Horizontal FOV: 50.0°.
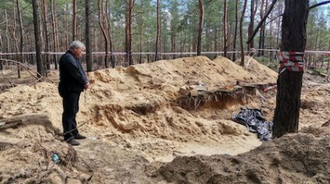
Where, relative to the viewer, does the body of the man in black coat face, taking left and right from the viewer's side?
facing to the right of the viewer

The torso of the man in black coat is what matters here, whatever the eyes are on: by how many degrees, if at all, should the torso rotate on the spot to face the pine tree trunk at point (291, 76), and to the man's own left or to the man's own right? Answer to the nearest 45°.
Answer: approximately 45° to the man's own right

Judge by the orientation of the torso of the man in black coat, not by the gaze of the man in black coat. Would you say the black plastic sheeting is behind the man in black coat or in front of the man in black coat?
in front
